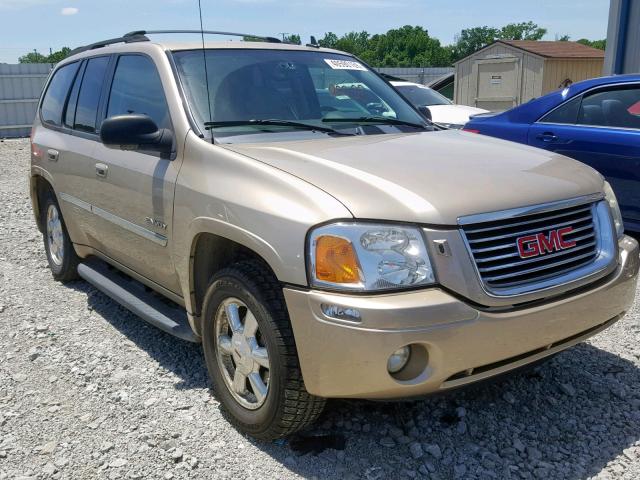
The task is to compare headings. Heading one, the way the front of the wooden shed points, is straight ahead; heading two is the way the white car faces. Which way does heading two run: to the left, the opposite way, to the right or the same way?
to the left

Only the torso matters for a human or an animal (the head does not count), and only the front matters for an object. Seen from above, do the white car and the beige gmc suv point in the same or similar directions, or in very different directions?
same or similar directions

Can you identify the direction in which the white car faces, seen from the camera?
facing the viewer and to the right of the viewer

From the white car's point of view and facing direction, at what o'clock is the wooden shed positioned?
The wooden shed is roughly at 8 o'clock from the white car.

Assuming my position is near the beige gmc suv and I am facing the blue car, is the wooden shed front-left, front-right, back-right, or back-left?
front-left

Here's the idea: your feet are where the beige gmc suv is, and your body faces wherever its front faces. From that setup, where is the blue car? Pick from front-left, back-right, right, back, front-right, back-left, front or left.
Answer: left

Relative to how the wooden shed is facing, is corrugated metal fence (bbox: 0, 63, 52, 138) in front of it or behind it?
in front

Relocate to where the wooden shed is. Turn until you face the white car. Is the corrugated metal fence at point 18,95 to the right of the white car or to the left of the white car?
right

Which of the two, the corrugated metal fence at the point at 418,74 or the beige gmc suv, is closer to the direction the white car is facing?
the beige gmc suv

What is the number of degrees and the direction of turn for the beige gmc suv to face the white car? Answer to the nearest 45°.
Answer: approximately 135° to its left

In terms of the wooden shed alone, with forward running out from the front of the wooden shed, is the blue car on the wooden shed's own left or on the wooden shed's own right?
on the wooden shed's own left

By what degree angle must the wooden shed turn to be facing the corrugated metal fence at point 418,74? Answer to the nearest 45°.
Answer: approximately 90° to its right

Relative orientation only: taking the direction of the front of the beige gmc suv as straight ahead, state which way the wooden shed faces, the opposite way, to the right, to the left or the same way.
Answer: to the right

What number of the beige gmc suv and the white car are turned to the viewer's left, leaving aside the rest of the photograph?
0

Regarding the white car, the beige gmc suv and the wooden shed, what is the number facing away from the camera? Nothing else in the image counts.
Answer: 0
